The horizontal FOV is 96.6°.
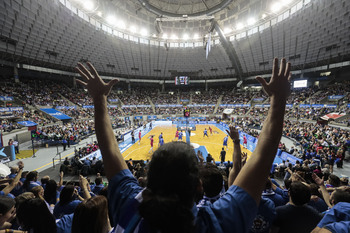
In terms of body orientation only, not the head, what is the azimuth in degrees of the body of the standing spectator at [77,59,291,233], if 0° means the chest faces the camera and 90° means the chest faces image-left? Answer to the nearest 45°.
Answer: approximately 180°

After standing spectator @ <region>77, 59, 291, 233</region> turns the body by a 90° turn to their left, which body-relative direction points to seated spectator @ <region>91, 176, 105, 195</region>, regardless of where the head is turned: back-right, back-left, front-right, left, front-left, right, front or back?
front-right

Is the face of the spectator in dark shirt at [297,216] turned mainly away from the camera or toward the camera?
away from the camera

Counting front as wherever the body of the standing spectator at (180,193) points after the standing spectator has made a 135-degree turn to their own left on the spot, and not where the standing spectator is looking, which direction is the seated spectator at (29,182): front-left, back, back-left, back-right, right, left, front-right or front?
right

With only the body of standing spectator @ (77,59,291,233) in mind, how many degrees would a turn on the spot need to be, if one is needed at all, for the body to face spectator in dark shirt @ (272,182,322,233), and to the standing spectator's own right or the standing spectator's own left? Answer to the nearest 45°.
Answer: approximately 45° to the standing spectator's own right

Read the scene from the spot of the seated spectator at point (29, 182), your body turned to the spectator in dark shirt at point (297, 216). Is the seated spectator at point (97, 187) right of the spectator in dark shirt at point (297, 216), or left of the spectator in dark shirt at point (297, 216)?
left

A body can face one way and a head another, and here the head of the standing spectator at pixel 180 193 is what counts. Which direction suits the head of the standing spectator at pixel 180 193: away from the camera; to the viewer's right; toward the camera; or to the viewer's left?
away from the camera

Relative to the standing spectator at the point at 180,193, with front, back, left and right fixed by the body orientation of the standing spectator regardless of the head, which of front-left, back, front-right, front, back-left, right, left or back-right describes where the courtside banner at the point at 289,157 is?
front-right
